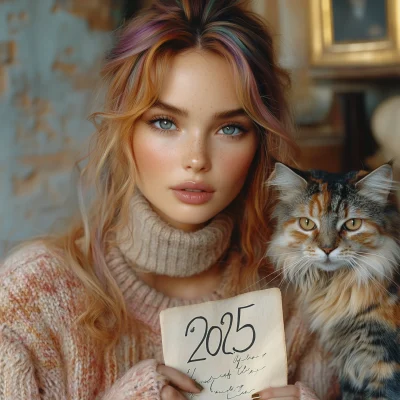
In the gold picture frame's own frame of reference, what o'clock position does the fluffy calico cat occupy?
The fluffy calico cat is roughly at 12 o'clock from the gold picture frame.

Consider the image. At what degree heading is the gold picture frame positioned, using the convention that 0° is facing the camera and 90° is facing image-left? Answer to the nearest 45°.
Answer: approximately 0°

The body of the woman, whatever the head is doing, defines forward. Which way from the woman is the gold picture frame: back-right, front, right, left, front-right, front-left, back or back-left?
back-left

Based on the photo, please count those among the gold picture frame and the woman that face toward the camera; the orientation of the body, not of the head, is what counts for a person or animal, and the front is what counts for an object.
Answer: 2

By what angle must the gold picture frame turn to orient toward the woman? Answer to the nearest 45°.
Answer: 0° — it already faces them
